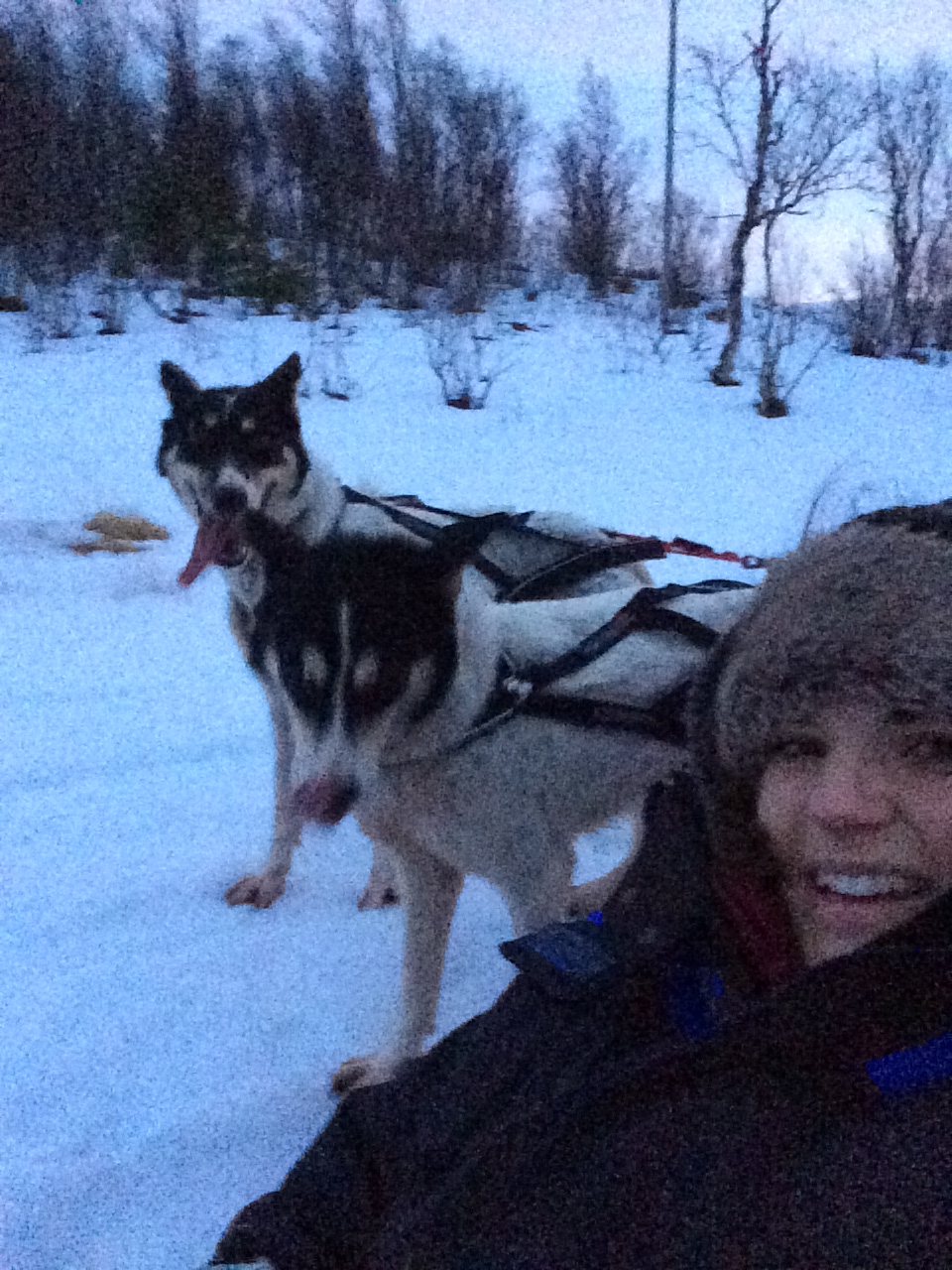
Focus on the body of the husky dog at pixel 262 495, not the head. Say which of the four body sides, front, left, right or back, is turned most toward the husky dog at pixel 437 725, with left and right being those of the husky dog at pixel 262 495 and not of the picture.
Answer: left

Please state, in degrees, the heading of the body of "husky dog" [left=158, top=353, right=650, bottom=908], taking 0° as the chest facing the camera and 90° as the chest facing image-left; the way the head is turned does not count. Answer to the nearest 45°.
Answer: approximately 45°

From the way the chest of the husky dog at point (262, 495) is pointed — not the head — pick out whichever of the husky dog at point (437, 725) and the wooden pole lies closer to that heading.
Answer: the husky dog

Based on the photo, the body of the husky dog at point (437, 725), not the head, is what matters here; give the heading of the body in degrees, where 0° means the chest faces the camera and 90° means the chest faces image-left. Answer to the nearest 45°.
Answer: approximately 45°

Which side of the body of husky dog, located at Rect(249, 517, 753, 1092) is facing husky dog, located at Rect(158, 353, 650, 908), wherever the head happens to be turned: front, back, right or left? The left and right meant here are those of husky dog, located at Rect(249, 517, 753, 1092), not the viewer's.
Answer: right

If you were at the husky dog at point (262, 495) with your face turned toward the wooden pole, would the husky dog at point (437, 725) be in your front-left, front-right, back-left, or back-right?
back-right

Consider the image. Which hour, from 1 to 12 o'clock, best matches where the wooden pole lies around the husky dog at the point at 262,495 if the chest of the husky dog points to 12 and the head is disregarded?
The wooden pole is roughly at 5 o'clock from the husky dog.

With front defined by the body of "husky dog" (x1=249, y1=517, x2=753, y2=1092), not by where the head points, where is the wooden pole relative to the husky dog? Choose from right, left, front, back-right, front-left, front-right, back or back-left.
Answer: back-right

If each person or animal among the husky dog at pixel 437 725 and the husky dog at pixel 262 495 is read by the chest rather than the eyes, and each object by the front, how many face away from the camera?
0
